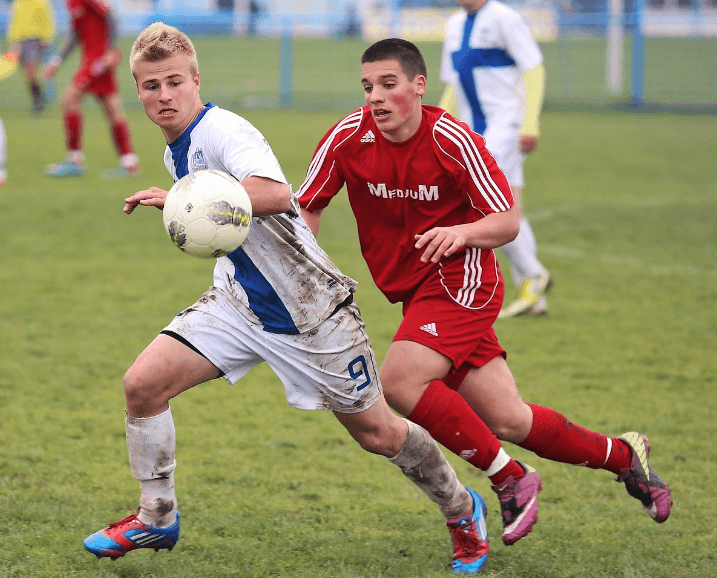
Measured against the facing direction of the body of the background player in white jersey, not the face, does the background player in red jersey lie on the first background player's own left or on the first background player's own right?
on the first background player's own right

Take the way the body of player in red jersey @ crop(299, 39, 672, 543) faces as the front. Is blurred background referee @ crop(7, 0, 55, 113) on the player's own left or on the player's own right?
on the player's own right

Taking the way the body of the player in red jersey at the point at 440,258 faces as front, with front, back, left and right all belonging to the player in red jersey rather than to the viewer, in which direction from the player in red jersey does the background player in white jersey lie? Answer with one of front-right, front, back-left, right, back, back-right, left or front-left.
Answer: back-right

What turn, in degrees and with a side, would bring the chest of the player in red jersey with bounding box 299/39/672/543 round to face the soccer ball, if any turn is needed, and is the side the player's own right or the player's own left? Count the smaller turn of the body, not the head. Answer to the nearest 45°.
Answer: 0° — they already face it

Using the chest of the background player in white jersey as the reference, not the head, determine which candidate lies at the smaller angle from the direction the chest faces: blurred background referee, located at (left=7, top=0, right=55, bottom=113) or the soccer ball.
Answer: the soccer ball
